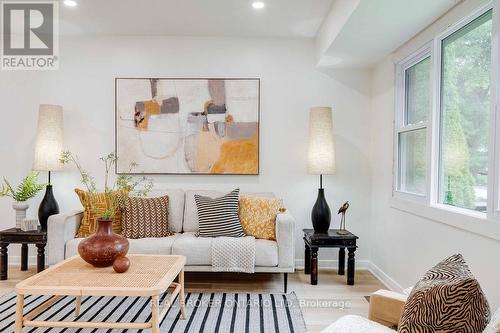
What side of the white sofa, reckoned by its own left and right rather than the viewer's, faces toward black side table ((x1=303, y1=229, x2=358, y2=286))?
left

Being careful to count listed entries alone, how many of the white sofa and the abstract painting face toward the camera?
2

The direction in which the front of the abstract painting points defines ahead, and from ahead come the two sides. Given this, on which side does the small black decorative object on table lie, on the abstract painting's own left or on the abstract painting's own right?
on the abstract painting's own left

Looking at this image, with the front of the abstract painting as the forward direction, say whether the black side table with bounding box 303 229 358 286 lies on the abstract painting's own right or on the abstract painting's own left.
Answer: on the abstract painting's own left

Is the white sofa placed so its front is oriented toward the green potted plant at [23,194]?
no

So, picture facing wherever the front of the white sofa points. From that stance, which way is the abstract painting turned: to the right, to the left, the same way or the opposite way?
the same way

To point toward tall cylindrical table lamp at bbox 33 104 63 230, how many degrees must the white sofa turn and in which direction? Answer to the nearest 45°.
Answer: approximately 135° to its right

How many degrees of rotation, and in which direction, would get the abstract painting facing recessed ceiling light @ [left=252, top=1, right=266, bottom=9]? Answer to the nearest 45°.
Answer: approximately 45° to its left

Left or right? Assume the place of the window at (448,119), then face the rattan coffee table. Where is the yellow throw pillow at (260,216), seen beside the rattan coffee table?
right

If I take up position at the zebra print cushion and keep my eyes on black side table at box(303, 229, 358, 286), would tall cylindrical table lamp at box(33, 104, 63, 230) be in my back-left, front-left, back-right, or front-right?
front-left

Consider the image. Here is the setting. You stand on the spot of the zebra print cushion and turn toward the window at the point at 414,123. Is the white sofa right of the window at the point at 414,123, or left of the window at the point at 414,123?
left

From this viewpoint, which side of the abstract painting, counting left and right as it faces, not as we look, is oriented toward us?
front

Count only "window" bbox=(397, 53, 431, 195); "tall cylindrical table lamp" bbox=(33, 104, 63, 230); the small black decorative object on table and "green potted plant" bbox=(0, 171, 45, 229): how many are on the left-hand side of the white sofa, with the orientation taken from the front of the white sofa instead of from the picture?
2

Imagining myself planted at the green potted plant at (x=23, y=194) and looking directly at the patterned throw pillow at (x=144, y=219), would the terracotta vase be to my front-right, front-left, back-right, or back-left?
front-right

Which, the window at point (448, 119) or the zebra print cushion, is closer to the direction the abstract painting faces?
the zebra print cushion

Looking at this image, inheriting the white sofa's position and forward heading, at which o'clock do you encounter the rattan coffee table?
The rattan coffee table is roughly at 1 o'clock from the white sofa.

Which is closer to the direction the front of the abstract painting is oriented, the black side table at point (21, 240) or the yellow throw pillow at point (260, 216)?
the yellow throw pillow
